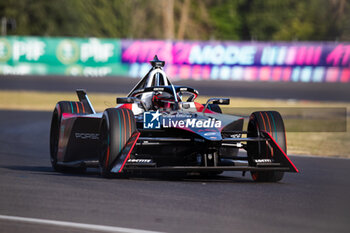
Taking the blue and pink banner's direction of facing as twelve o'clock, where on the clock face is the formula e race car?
The formula e race car is roughly at 12 o'clock from the blue and pink banner.

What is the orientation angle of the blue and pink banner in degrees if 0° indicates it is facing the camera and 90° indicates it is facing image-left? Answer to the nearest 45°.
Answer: approximately 0°
